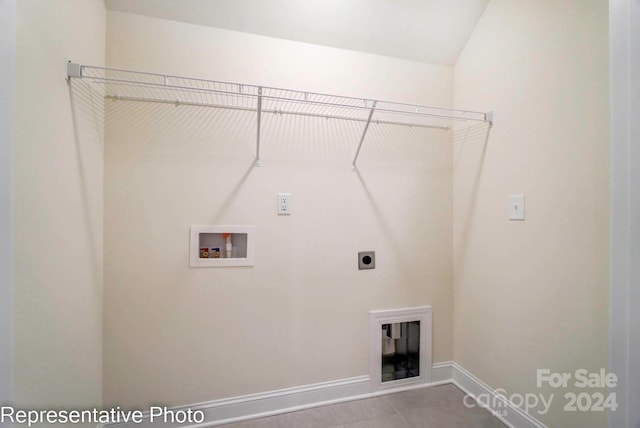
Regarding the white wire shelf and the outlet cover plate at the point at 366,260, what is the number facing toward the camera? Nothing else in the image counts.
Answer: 2

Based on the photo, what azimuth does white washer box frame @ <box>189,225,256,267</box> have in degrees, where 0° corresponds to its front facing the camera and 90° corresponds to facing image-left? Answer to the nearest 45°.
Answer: approximately 0°

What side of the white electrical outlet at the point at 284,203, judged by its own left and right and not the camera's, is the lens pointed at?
front

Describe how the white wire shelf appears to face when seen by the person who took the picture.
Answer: facing the viewer

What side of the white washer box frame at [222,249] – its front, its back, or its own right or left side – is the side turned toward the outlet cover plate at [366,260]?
left
